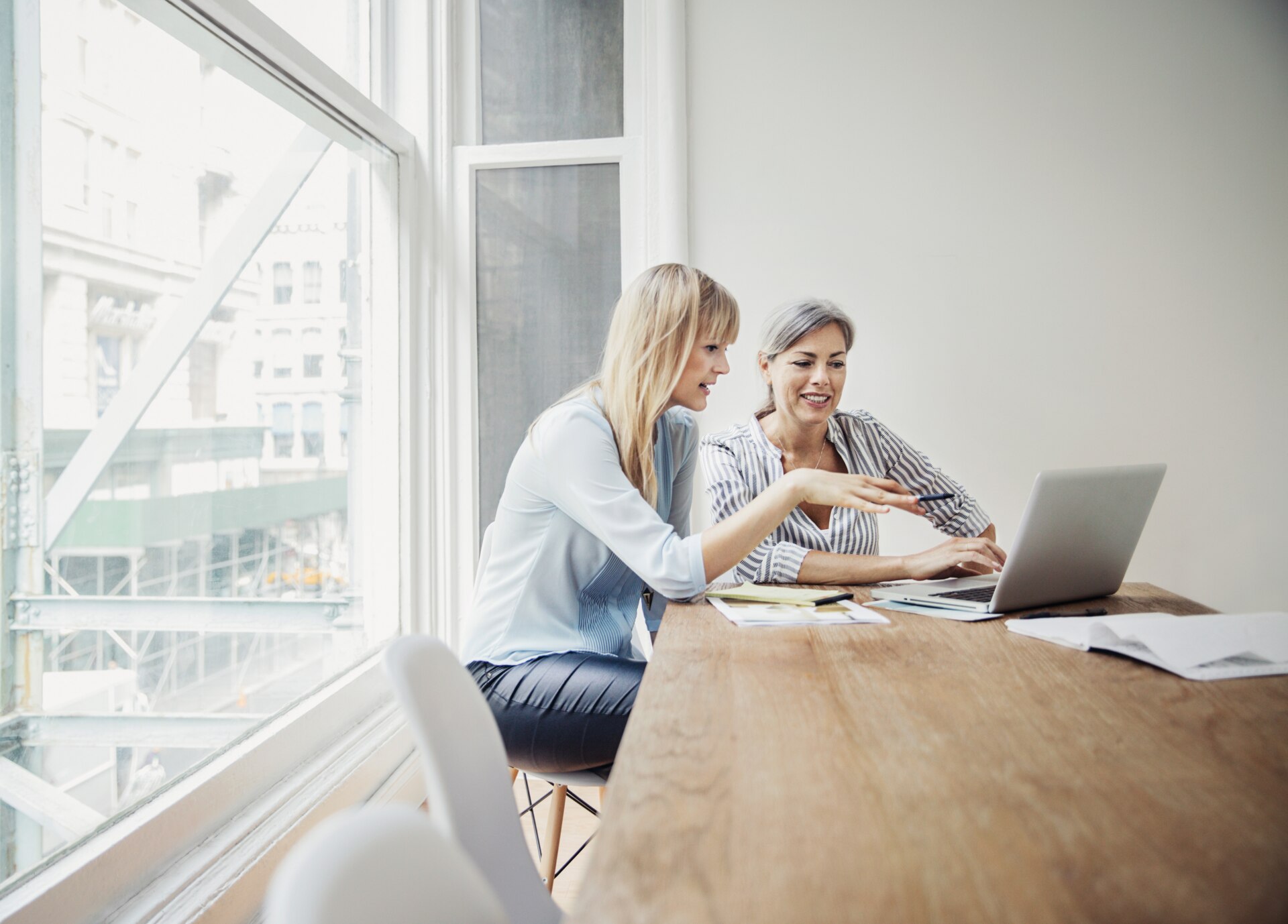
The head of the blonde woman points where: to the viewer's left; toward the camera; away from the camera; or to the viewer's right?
to the viewer's right

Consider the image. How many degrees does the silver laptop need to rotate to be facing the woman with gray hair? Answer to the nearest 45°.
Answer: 0° — it already faces them

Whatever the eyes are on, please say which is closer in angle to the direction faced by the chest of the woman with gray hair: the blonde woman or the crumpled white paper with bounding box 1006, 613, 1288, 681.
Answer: the crumpled white paper

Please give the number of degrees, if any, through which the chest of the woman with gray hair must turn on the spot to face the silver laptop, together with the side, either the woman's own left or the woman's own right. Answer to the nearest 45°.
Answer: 0° — they already face it

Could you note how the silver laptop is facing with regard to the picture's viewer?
facing away from the viewer and to the left of the viewer

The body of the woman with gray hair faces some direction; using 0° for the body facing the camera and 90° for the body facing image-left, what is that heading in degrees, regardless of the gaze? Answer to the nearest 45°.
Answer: approximately 315°

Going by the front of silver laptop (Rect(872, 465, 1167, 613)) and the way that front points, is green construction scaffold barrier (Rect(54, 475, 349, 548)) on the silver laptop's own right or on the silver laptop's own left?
on the silver laptop's own left

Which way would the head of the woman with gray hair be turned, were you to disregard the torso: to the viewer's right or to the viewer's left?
to the viewer's right

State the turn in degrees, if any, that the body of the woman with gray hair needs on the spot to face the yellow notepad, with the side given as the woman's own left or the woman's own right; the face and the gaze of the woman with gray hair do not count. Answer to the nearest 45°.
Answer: approximately 45° to the woman's own right

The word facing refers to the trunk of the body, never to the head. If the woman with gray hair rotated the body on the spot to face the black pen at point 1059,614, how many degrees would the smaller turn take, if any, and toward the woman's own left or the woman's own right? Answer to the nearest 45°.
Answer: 0° — they already face it
